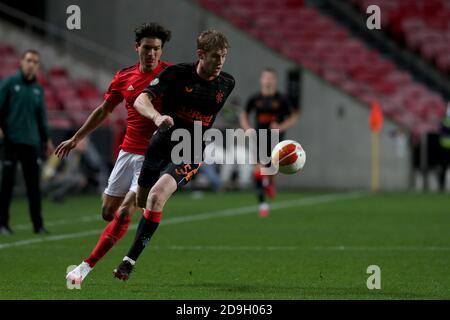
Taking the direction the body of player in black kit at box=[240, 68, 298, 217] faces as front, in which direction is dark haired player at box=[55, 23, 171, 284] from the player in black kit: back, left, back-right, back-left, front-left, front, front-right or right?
front

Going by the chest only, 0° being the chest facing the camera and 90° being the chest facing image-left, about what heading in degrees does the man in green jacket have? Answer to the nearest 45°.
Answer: approximately 0°

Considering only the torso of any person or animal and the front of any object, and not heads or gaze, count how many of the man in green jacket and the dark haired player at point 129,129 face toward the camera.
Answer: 2

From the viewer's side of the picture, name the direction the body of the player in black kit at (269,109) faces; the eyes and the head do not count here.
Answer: toward the camera

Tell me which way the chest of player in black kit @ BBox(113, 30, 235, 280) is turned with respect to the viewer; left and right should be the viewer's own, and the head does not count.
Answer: facing the viewer and to the right of the viewer

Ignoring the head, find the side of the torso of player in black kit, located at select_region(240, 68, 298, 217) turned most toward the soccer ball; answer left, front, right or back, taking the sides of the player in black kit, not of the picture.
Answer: front

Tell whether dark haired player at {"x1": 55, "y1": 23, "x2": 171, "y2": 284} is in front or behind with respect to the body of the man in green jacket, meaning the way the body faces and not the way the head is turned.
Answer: in front

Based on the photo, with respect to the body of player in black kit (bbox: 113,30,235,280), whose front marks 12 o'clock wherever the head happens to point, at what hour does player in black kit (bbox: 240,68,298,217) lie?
player in black kit (bbox: 240,68,298,217) is roughly at 8 o'clock from player in black kit (bbox: 113,30,235,280).

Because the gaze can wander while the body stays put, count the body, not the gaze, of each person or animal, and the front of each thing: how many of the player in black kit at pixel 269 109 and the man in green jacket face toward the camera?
2

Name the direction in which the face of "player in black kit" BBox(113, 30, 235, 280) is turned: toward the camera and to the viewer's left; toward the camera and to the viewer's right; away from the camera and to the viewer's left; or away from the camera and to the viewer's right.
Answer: toward the camera and to the viewer's right

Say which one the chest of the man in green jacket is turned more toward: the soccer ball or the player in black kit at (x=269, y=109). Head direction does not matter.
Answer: the soccer ball

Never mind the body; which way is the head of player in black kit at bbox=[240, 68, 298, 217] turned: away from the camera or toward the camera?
toward the camera

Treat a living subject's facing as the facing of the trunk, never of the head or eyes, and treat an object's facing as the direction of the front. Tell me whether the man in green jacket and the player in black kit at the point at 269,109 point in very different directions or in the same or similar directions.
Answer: same or similar directions
